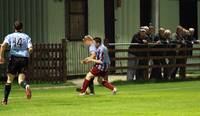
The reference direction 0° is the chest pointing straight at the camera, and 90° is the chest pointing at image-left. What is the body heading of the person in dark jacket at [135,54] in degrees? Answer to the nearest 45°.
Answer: approximately 315°

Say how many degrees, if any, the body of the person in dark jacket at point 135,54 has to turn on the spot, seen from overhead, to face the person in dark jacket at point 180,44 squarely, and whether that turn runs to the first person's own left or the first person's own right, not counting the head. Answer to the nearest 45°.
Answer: approximately 90° to the first person's own left

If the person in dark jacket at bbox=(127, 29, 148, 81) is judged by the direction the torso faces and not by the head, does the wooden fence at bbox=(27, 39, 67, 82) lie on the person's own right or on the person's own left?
on the person's own right

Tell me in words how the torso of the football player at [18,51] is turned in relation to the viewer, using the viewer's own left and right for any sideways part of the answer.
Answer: facing away from the viewer

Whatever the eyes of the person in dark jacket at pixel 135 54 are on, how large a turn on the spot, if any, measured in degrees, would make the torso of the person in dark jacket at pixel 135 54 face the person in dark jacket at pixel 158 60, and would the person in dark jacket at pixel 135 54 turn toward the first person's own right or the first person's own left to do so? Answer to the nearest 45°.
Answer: approximately 90° to the first person's own left

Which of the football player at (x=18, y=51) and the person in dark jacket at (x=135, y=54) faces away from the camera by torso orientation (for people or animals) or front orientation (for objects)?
the football player

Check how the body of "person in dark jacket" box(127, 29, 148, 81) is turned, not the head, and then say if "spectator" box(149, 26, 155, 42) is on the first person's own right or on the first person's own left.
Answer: on the first person's own left

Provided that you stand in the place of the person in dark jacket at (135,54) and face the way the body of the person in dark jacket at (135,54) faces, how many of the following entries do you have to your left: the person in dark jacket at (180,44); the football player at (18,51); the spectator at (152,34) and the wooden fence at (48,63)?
2

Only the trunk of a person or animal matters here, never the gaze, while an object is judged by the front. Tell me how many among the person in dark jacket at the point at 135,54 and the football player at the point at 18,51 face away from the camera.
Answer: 1

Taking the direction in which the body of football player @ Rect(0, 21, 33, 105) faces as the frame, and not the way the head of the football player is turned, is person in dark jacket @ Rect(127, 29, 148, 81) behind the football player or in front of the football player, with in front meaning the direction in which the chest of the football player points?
in front
